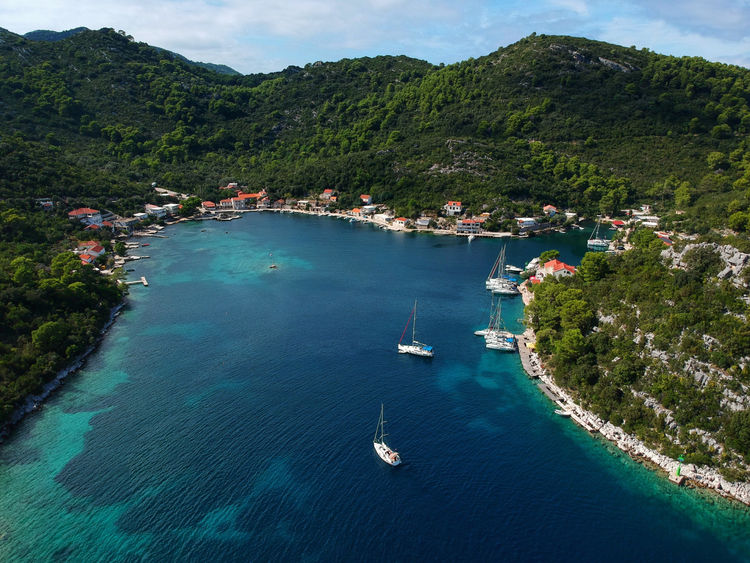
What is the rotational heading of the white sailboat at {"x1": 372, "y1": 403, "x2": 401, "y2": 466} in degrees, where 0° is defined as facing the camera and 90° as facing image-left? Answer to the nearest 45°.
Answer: approximately 135°

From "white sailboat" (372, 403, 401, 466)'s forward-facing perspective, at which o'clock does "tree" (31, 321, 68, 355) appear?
The tree is roughly at 11 o'clock from the white sailboat.
